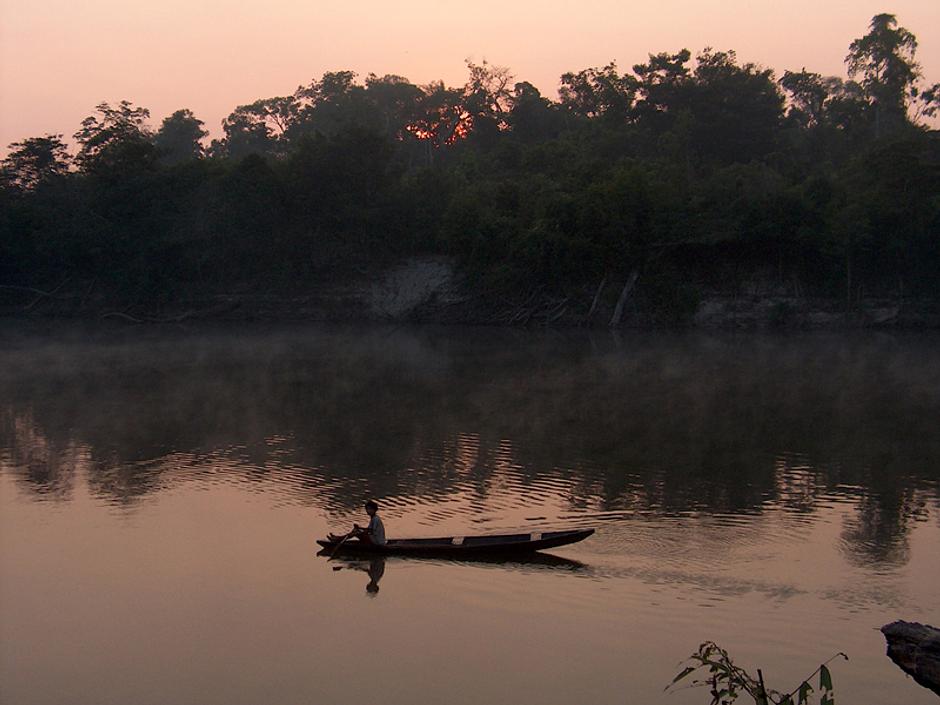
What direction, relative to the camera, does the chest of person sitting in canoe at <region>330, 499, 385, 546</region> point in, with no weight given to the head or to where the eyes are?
to the viewer's left

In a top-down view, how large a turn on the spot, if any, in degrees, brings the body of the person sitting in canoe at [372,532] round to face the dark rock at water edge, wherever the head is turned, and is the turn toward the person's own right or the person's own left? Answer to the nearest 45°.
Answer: approximately 135° to the person's own left
